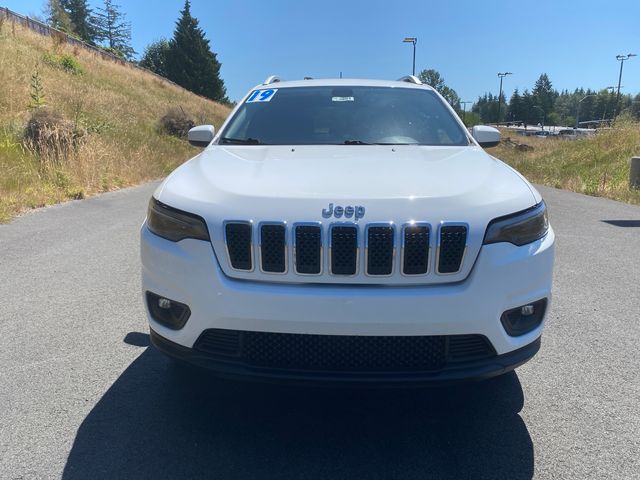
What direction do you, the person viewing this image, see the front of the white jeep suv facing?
facing the viewer

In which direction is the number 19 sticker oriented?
toward the camera

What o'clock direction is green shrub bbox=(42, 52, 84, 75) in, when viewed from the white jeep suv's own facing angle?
The green shrub is roughly at 5 o'clock from the white jeep suv.
